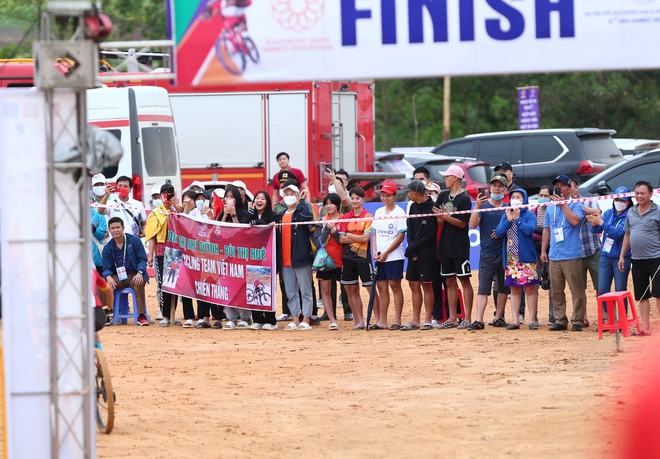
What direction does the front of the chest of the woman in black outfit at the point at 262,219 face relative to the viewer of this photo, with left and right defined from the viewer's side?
facing the viewer

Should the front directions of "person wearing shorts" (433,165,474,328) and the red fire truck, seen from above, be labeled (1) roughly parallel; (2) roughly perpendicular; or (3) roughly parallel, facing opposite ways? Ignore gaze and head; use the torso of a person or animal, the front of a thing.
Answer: roughly perpendicular

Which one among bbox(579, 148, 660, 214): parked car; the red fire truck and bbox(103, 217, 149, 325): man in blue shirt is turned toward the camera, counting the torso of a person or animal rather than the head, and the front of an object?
the man in blue shirt

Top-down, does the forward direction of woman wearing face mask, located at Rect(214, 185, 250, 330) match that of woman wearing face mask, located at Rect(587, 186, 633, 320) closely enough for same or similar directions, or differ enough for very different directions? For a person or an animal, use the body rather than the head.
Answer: same or similar directions

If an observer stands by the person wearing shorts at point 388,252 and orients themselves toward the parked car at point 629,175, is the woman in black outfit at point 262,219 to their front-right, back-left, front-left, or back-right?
back-left

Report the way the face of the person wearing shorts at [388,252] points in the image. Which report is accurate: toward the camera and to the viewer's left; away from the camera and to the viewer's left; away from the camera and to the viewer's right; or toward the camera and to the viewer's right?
toward the camera and to the viewer's left

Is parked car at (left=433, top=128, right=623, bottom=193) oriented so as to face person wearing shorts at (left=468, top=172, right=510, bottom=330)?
no

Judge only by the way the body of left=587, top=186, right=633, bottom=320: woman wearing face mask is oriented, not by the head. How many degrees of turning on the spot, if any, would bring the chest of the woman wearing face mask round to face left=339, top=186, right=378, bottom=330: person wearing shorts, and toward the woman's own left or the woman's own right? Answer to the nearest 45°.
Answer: approximately 45° to the woman's own right

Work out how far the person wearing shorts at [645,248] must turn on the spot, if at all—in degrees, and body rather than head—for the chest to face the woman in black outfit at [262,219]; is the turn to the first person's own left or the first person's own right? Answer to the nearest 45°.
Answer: approximately 45° to the first person's own right

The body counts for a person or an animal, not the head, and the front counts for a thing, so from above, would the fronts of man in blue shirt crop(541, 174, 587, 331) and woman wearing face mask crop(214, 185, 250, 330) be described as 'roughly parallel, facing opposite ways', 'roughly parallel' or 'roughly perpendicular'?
roughly parallel

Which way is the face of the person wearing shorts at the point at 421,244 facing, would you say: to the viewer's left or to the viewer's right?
to the viewer's left

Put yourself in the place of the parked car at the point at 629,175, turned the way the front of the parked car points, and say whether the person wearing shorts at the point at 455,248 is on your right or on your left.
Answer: on your left

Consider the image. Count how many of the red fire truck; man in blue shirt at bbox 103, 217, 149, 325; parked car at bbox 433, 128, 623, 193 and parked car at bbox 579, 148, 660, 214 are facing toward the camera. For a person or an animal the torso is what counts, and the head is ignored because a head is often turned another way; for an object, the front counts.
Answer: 1

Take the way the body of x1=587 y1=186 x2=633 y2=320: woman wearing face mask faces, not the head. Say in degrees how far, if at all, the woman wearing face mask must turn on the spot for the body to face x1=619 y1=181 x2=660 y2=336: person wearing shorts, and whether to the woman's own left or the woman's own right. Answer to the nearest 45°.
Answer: approximately 90° to the woman's own left

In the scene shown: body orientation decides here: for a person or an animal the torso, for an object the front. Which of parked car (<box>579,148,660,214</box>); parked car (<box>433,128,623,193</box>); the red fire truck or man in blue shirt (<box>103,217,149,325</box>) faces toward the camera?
the man in blue shirt

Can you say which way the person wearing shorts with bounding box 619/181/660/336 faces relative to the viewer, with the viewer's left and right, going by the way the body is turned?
facing the viewer and to the left of the viewer

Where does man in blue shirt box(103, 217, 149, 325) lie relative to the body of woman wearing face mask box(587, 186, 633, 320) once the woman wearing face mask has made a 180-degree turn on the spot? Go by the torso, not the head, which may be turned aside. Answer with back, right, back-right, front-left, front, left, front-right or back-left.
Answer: back-left

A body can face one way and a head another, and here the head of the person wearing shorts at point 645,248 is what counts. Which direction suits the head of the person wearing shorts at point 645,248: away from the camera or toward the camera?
toward the camera

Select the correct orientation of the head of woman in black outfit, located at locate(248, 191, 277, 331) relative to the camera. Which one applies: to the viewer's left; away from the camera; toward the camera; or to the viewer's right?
toward the camera
